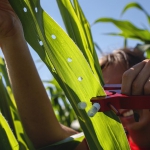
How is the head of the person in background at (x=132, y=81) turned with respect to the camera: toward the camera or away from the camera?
toward the camera
